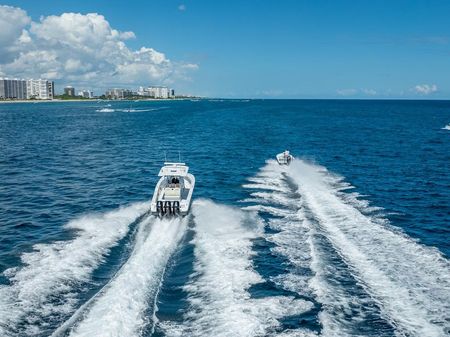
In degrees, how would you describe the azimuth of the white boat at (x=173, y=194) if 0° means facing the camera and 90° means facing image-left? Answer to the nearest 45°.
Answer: approximately 180°
